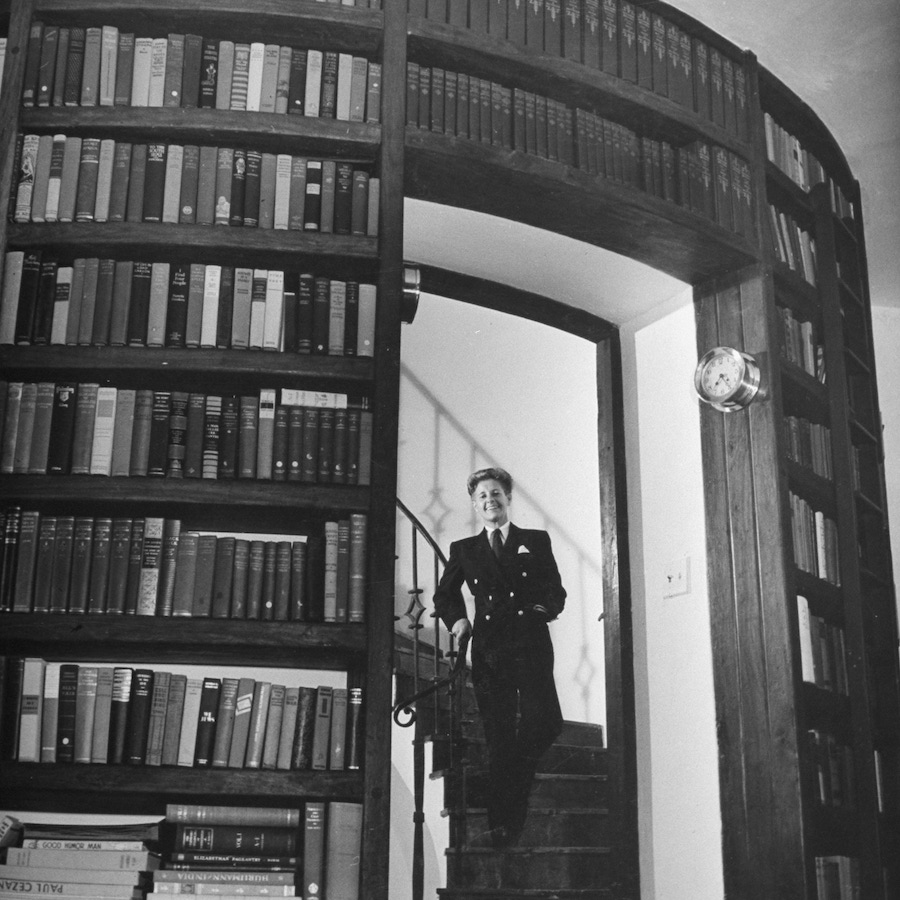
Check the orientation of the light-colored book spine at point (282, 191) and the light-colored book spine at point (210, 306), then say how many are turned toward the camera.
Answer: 2

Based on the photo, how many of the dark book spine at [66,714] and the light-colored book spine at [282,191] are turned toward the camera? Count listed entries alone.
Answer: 2

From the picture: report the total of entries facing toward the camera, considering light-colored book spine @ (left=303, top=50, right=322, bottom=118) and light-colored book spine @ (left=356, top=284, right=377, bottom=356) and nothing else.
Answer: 2

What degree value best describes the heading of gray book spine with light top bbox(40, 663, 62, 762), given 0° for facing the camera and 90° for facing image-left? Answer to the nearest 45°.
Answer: approximately 0°
